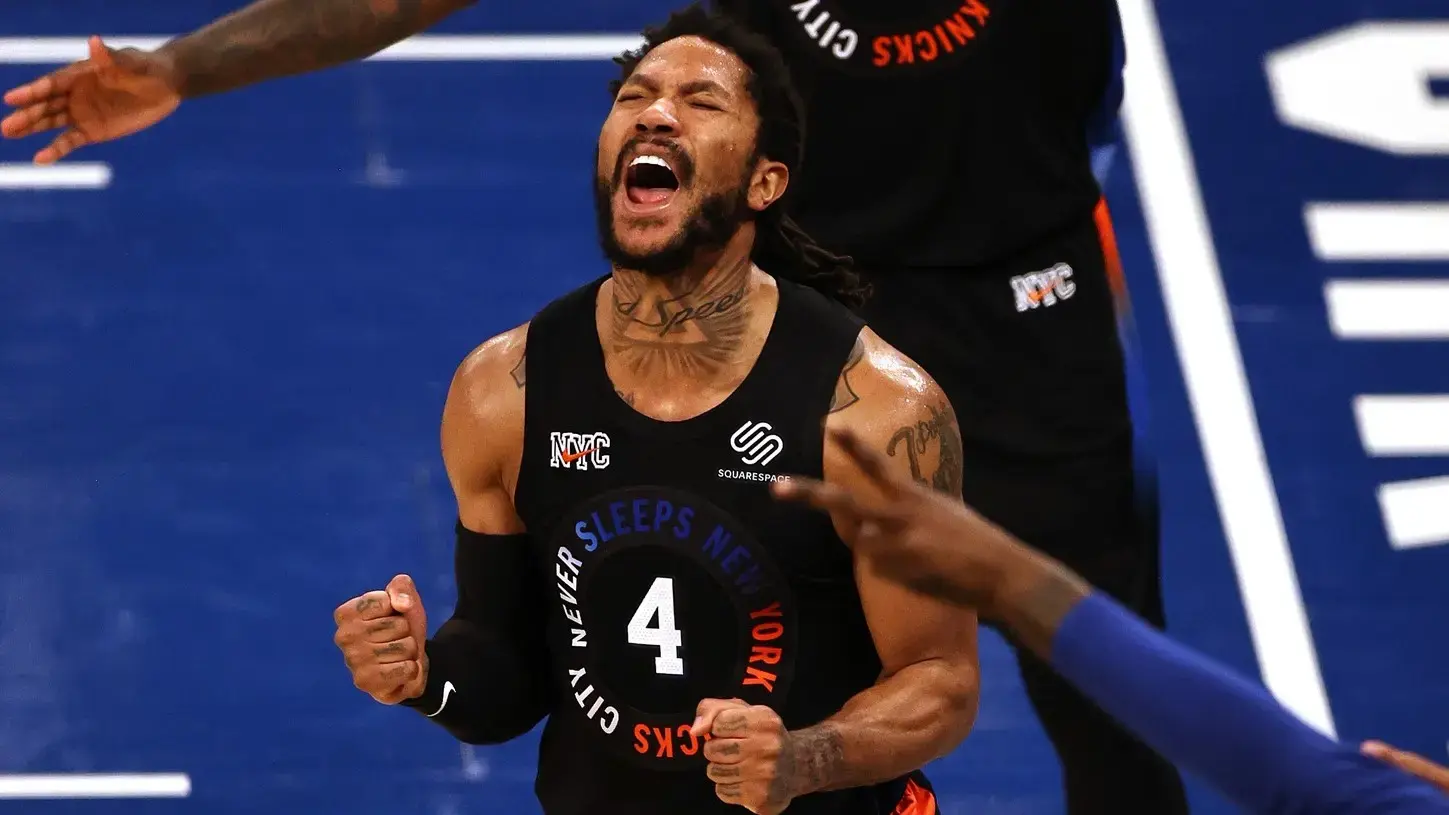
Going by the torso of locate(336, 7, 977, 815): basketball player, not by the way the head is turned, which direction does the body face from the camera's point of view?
toward the camera

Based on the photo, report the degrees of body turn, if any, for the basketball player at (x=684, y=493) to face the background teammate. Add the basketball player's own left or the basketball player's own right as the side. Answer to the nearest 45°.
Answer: approximately 135° to the basketball player's own left
